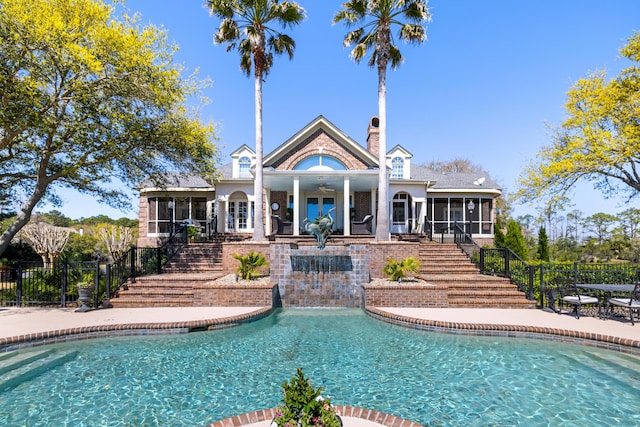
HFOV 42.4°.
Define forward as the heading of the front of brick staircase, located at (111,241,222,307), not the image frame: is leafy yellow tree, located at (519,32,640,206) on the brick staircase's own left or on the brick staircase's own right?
on the brick staircase's own left

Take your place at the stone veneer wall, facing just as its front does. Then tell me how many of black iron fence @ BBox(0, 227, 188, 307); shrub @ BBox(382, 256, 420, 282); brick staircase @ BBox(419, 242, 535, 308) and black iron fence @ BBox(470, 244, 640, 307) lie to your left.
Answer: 3

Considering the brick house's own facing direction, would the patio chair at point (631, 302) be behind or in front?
in front

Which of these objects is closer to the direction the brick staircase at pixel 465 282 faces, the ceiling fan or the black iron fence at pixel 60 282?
the black iron fence

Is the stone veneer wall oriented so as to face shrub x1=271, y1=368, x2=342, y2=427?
yes

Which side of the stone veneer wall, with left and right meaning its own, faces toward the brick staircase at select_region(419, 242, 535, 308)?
left

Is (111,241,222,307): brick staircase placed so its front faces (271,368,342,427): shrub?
yes

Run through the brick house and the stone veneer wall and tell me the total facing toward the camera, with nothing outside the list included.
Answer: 2

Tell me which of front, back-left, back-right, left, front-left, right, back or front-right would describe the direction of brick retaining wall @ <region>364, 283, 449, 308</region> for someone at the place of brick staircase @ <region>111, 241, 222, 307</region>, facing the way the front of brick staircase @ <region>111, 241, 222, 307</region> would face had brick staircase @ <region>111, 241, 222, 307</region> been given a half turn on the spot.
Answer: back-right

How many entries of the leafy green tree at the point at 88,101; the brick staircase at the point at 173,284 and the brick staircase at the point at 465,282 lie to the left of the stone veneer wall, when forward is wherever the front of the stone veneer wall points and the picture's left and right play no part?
1

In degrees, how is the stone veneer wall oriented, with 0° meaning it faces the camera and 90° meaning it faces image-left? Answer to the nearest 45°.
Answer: approximately 0°

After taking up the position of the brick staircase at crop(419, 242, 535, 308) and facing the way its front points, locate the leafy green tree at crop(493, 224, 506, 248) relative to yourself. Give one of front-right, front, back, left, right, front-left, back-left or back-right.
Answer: back
